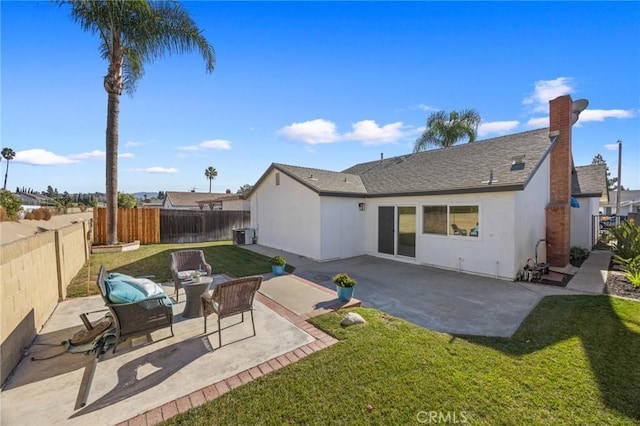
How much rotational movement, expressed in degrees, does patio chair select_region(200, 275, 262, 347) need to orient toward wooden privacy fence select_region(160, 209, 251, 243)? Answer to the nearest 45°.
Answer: approximately 45° to its right

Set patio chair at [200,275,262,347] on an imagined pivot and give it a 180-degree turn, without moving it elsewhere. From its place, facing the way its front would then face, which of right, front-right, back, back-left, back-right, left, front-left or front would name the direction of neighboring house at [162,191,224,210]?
back-left

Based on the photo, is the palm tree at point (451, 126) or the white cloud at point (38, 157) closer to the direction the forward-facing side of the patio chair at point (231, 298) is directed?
the white cloud

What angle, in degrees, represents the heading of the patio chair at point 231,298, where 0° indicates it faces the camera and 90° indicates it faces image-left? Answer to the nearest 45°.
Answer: approximately 135°
